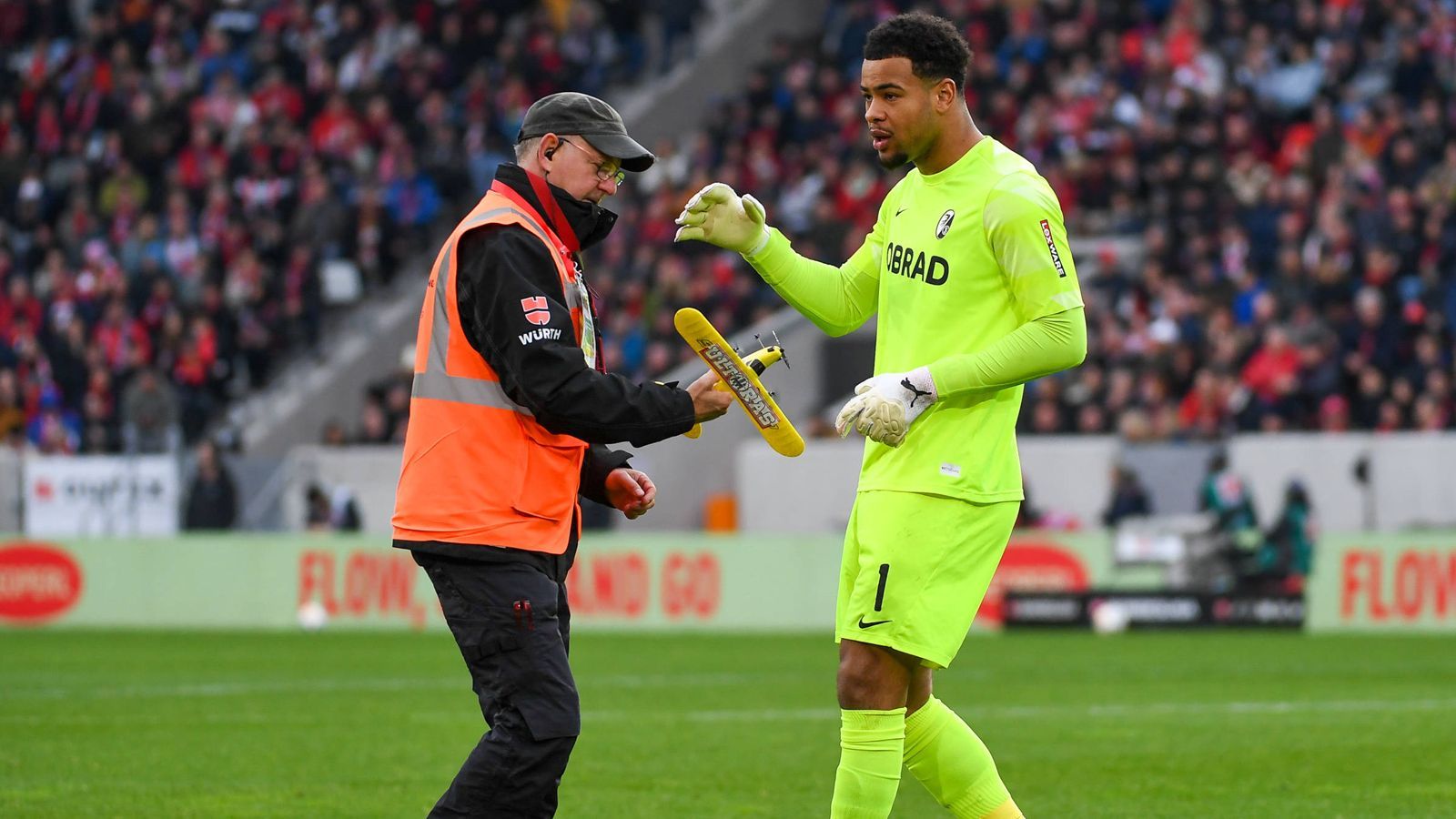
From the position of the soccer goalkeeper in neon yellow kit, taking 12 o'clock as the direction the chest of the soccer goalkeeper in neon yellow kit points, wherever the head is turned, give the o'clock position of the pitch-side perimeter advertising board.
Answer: The pitch-side perimeter advertising board is roughly at 4 o'clock from the soccer goalkeeper in neon yellow kit.

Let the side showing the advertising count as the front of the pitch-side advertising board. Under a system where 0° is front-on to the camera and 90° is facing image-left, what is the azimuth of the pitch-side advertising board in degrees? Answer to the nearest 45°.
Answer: approximately 0°

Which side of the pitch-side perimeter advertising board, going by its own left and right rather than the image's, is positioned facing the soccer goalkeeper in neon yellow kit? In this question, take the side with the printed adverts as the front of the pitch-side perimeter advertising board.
front

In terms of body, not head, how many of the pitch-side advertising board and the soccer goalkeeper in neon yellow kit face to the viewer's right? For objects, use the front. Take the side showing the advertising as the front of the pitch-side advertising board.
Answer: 0

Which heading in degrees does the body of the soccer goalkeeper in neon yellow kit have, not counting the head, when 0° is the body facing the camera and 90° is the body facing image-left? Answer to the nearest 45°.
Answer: approximately 45°
